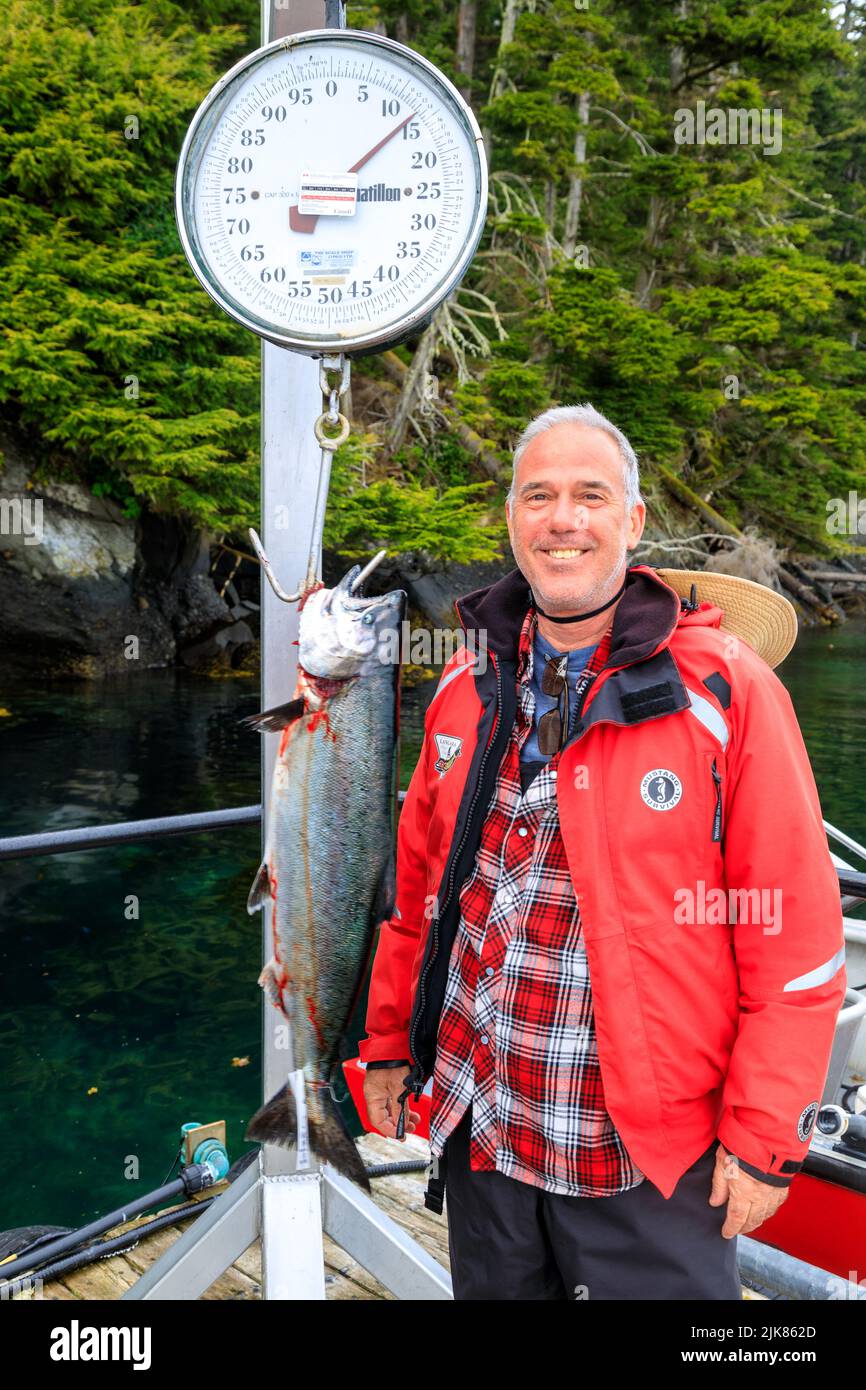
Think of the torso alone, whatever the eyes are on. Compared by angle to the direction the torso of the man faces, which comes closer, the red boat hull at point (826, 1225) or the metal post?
the metal post

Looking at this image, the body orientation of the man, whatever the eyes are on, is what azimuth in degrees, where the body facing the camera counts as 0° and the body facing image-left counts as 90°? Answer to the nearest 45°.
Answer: approximately 45°

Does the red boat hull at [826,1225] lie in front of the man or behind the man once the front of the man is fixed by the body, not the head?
behind

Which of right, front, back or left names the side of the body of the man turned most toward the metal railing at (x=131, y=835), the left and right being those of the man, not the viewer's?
right
